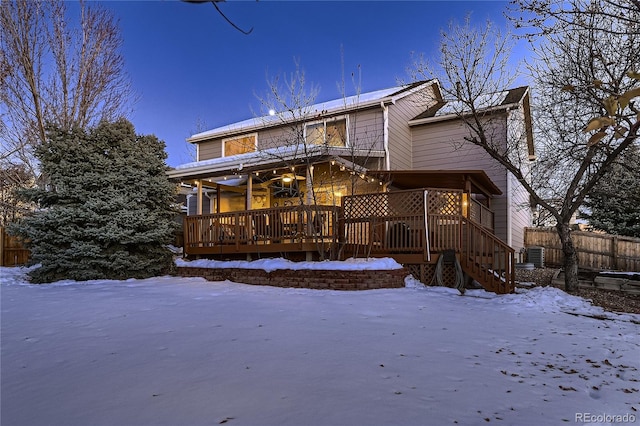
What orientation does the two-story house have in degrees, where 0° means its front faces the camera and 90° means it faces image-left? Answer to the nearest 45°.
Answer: approximately 225°

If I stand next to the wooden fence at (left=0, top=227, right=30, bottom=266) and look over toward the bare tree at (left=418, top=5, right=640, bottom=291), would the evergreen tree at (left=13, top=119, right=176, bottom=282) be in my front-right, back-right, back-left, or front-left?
front-right

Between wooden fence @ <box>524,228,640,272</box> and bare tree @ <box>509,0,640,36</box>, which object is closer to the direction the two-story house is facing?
the wooden fence

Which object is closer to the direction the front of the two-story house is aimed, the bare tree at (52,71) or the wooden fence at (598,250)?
the wooden fence

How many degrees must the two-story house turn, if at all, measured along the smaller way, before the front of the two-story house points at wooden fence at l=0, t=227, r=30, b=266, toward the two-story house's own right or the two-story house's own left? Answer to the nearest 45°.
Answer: approximately 135° to the two-story house's own left

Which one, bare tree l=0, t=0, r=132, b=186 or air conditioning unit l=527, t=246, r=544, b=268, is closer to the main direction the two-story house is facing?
the air conditioning unit
